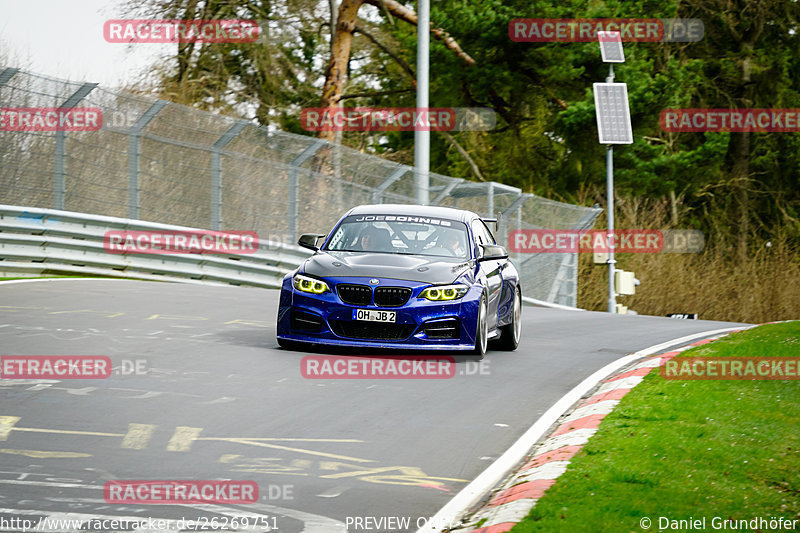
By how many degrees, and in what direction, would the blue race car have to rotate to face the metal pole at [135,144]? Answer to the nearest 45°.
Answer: approximately 135° to its right

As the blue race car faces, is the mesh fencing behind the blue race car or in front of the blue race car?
behind

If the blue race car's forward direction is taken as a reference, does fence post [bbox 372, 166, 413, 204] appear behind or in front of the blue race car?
behind

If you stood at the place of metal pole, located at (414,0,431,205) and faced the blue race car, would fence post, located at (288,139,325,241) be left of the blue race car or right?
right

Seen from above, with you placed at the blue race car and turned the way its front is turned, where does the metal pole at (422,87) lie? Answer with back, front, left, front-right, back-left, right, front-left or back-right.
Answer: back
